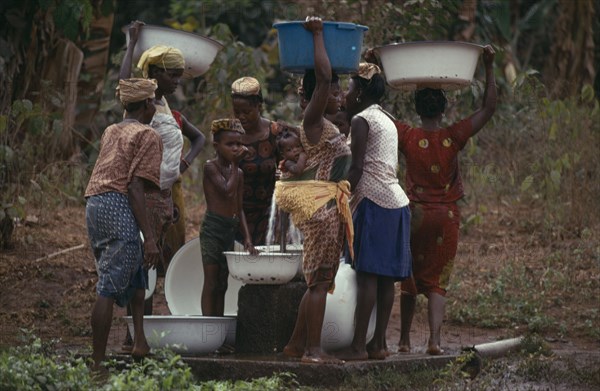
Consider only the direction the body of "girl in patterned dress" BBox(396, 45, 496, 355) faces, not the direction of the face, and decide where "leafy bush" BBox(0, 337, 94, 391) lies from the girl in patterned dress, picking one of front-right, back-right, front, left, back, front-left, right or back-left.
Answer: back-left

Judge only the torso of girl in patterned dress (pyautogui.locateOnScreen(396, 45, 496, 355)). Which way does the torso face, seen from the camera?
away from the camera

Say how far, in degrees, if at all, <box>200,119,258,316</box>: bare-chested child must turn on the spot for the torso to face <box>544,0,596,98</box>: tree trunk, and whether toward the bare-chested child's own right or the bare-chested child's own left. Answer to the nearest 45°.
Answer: approximately 90° to the bare-chested child's own left

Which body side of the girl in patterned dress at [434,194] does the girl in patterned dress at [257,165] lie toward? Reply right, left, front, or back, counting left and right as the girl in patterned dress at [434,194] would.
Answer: left

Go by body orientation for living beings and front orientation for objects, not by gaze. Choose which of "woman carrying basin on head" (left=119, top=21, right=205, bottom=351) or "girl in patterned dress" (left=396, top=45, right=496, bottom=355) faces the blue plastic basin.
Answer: the woman carrying basin on head

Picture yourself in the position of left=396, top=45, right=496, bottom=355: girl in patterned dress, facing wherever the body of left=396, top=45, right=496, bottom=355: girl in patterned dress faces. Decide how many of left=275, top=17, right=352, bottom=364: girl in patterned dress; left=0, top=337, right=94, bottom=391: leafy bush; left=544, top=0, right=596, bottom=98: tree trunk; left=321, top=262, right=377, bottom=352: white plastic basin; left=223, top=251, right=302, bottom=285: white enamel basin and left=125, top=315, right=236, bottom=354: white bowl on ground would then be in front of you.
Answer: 1

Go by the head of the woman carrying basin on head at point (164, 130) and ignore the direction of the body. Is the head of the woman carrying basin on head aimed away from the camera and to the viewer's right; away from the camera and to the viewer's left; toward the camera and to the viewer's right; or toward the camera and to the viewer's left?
toward the camera and to the viewer's right

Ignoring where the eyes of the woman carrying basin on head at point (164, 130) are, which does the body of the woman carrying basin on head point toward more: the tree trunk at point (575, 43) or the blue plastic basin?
the blue plastic basin

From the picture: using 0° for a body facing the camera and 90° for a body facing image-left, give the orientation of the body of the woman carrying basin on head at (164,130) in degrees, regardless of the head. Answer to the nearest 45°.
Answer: approximately 315°

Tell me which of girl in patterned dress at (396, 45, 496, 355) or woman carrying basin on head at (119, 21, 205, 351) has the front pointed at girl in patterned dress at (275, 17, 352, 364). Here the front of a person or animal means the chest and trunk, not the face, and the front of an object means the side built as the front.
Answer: the woman carrying basin on head

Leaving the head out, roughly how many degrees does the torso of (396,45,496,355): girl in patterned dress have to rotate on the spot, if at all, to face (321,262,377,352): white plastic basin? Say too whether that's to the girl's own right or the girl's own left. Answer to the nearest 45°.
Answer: approximately 135° to the girl's own left
